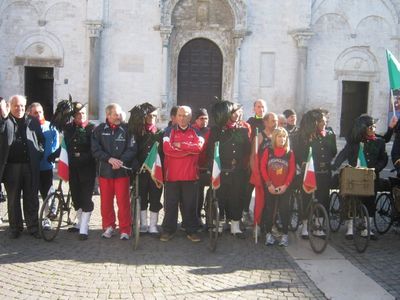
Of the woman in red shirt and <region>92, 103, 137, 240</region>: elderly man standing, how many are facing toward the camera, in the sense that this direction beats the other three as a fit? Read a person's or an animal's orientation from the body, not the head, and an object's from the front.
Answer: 2

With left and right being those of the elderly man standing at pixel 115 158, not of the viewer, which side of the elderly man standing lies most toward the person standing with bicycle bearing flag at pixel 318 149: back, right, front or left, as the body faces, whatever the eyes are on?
left

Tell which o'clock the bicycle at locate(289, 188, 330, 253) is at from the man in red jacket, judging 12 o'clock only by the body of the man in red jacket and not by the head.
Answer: The bicycle is roughly at 9 o'clock from the man in red jacket.

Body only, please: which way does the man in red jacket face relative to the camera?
toward the camera

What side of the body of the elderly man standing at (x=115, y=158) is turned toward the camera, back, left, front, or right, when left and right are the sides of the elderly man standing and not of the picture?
front

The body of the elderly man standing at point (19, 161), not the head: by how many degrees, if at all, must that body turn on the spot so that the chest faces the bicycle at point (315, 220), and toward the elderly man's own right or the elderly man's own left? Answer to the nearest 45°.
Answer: approximately 90° to the elderly man's own left

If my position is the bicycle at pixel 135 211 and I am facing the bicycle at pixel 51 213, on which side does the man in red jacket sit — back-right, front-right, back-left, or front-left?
back-right
